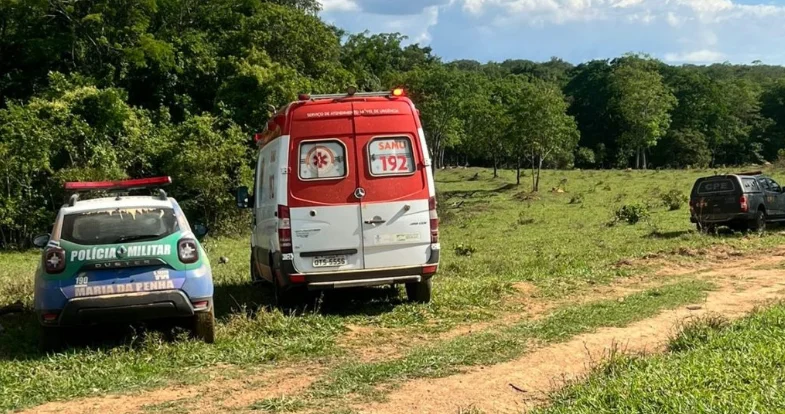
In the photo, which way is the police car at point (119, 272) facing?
away from the camera

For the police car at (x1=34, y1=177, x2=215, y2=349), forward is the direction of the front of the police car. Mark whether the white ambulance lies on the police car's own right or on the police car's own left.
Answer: on the police car's own right

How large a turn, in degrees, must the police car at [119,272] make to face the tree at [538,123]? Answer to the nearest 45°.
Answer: approximately 45° to its right

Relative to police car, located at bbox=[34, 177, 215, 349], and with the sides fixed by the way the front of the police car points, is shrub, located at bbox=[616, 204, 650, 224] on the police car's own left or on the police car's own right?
on the police car's own right

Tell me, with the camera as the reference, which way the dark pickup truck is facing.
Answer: facing away from the viewer and to the right of the viewer

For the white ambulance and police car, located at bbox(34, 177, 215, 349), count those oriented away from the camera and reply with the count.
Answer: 2

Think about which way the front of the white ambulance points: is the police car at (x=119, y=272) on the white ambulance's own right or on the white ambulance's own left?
on the white ambulance's own left

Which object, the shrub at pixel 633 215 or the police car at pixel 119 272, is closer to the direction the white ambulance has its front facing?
the shrub

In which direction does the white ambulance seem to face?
away from the camera

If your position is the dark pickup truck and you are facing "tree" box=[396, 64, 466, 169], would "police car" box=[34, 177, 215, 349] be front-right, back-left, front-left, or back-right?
back-left
